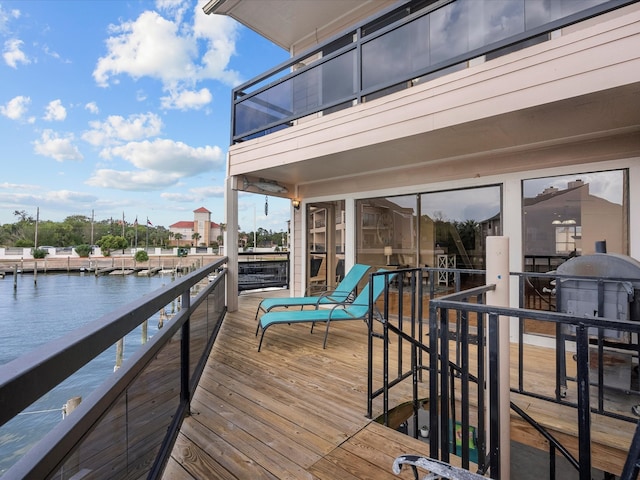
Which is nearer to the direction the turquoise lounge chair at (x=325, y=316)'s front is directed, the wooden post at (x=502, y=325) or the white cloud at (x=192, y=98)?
the white cloud

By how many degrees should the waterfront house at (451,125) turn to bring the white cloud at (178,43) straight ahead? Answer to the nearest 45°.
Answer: approximately 90° to its right

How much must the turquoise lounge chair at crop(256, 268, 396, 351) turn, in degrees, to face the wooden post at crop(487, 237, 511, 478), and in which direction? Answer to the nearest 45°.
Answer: approximately 90° to its left

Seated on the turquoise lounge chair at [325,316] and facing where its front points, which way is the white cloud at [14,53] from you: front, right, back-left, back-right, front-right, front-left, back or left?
front-right

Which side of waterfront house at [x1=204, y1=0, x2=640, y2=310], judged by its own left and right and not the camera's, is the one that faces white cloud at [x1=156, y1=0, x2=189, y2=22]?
right

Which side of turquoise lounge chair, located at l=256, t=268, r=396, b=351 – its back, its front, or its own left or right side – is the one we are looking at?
left

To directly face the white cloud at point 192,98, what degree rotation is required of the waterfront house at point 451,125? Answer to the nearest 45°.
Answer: approximately 90° to its right

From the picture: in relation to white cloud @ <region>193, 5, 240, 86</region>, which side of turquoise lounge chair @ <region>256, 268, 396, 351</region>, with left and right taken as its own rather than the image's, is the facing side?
right

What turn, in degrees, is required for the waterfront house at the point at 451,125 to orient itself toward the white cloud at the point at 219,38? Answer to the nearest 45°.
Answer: approximately 90° to its right

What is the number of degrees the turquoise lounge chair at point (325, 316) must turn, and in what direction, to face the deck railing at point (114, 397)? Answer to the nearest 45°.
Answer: approximately 90° to its left

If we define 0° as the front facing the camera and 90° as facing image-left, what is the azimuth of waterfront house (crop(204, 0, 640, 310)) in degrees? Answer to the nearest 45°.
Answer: approximately 45°
